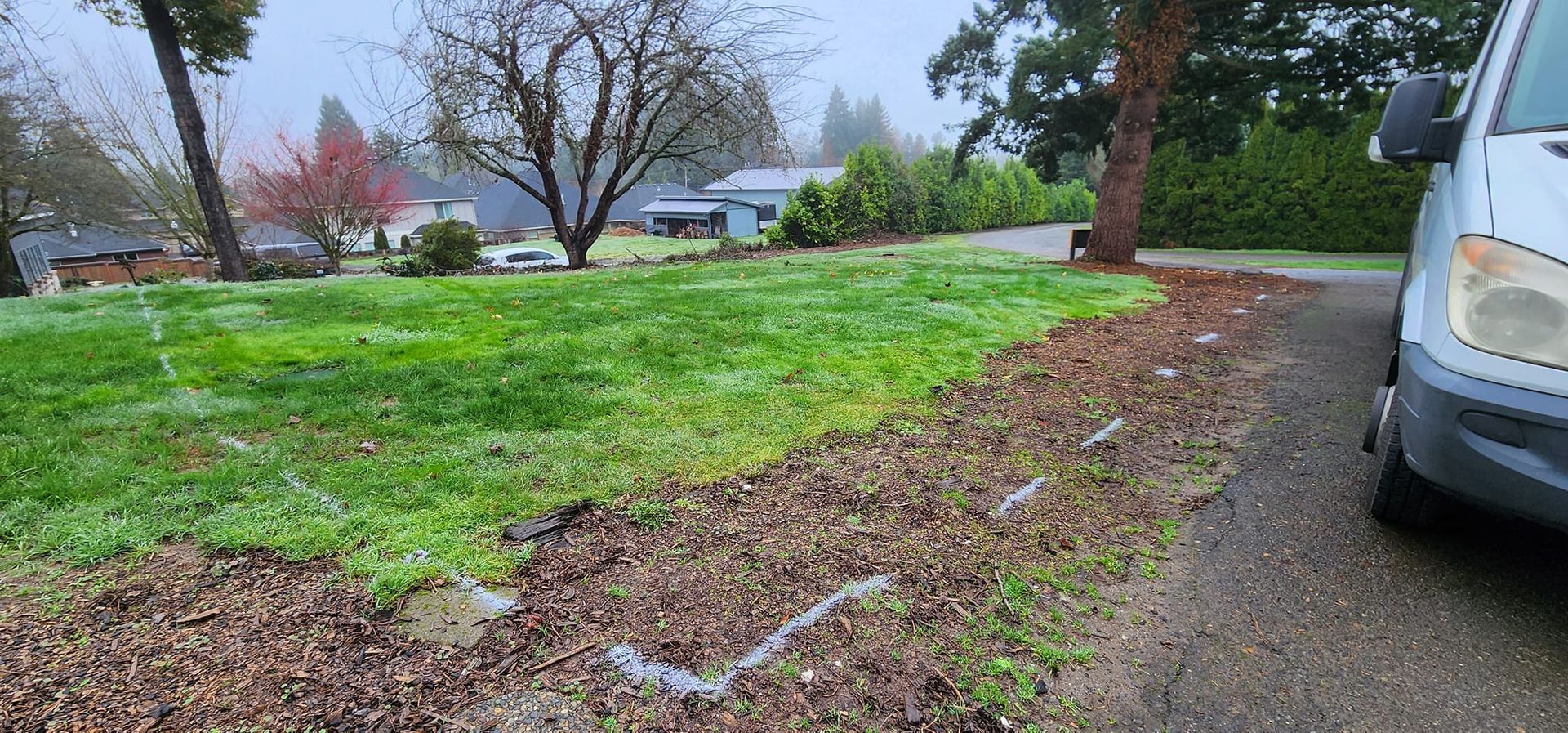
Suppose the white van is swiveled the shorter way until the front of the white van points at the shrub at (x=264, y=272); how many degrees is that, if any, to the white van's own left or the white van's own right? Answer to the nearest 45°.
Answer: approximately 90° to the white van's own right

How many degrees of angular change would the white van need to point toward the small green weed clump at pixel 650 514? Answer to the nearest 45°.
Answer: approximately 45° to its right

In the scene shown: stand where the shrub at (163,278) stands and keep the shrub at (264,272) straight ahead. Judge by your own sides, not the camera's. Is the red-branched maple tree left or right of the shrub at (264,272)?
left

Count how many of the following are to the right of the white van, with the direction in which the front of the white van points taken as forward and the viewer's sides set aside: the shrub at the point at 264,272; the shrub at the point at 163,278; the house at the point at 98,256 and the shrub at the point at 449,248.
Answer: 4

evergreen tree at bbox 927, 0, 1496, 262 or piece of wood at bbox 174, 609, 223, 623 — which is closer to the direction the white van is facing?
the piece of wood

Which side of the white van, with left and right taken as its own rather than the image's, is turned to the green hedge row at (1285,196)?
back

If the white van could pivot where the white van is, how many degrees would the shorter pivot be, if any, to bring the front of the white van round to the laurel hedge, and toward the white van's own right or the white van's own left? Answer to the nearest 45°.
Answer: approximately 135° to the white van's own right

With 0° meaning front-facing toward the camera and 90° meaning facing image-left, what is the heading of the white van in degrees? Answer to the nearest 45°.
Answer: approximately 0°

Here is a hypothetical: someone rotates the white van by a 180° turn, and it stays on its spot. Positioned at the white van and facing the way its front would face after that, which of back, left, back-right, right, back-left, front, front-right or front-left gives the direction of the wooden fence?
left

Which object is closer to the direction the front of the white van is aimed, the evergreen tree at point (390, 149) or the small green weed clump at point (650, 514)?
the small green weed clump

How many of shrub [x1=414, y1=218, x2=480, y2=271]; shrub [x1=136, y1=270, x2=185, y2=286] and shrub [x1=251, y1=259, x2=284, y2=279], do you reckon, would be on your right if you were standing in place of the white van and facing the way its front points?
3

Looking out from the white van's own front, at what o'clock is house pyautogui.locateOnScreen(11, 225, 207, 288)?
The house is roughly at 3 o'clock from the white van.

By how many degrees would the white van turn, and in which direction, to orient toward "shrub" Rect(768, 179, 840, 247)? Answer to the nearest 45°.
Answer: approximately 135° to its right

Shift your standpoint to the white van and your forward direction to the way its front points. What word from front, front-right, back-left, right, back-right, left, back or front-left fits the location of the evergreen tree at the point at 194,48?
right

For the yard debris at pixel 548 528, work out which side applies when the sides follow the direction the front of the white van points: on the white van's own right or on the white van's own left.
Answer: on the white van's own right

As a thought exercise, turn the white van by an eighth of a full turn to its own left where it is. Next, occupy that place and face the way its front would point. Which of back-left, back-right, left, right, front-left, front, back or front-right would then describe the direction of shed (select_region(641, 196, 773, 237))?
back

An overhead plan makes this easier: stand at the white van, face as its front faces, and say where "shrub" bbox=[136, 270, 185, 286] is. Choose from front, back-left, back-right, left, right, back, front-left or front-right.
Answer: right

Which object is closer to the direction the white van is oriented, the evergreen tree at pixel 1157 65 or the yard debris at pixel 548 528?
the yard debris

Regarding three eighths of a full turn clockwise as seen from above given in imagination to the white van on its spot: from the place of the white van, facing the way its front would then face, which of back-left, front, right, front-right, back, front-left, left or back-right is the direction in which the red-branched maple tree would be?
front-left

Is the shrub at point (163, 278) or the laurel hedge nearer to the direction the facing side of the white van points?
the shrub
